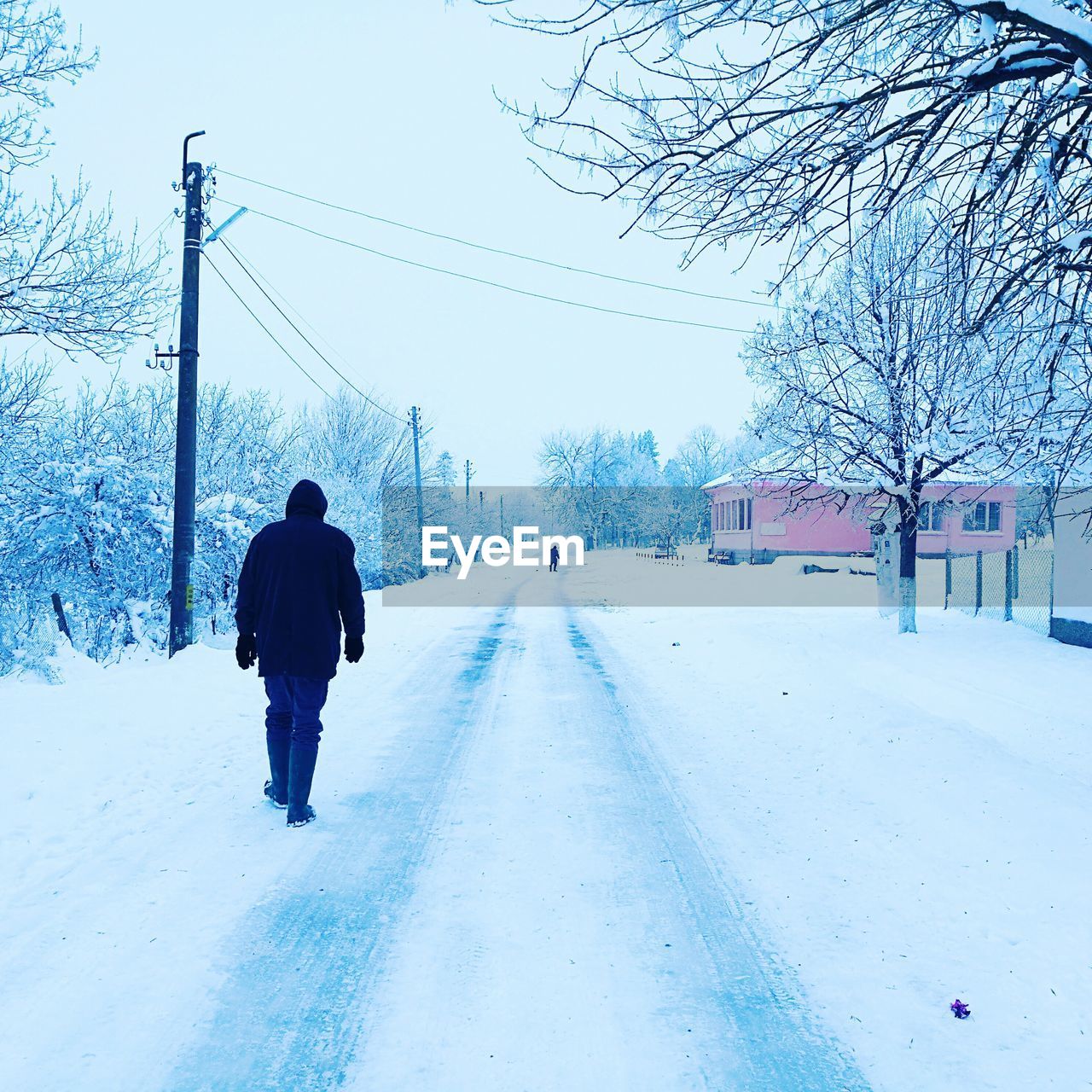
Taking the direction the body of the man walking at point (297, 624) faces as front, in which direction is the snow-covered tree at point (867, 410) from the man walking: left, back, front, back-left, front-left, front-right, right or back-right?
front-right

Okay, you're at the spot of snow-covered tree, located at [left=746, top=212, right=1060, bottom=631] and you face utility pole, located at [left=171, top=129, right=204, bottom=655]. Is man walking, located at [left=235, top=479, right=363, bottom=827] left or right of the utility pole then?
left

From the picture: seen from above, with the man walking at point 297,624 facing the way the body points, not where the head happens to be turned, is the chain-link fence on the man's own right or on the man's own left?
on the man's own right

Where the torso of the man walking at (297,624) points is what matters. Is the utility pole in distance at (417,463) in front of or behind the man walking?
in front

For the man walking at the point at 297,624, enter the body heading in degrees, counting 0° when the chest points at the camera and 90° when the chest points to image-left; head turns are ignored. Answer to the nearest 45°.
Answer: approximately 180°

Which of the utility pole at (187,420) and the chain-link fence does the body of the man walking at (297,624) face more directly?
the utility pole
